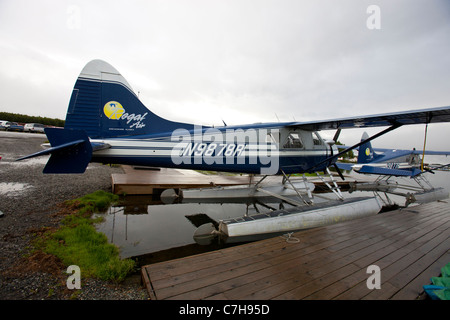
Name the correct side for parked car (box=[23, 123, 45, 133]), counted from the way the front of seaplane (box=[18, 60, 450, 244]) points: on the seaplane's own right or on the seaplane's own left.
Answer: on the seaplane's own left

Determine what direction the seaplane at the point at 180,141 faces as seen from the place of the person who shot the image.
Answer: facing away from the viewer and to the right of the viewer
